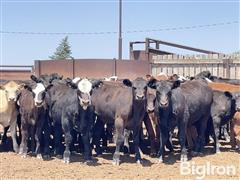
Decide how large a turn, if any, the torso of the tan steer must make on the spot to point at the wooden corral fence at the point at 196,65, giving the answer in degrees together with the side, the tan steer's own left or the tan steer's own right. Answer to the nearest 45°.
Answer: approximately 90° to the tan steer's own left

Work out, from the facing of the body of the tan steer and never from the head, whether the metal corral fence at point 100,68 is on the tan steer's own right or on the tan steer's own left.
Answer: on the tan steer's own left

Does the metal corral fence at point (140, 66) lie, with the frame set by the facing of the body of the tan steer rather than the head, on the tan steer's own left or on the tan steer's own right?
on the tan steer's own left

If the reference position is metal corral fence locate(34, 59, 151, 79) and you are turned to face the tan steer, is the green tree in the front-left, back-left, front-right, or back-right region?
back-right

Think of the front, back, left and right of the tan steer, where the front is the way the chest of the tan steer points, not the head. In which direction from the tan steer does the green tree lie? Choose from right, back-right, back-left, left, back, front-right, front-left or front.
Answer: back-left

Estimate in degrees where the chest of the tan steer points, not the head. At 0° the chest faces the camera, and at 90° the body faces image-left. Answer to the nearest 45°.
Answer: approximately 315°
